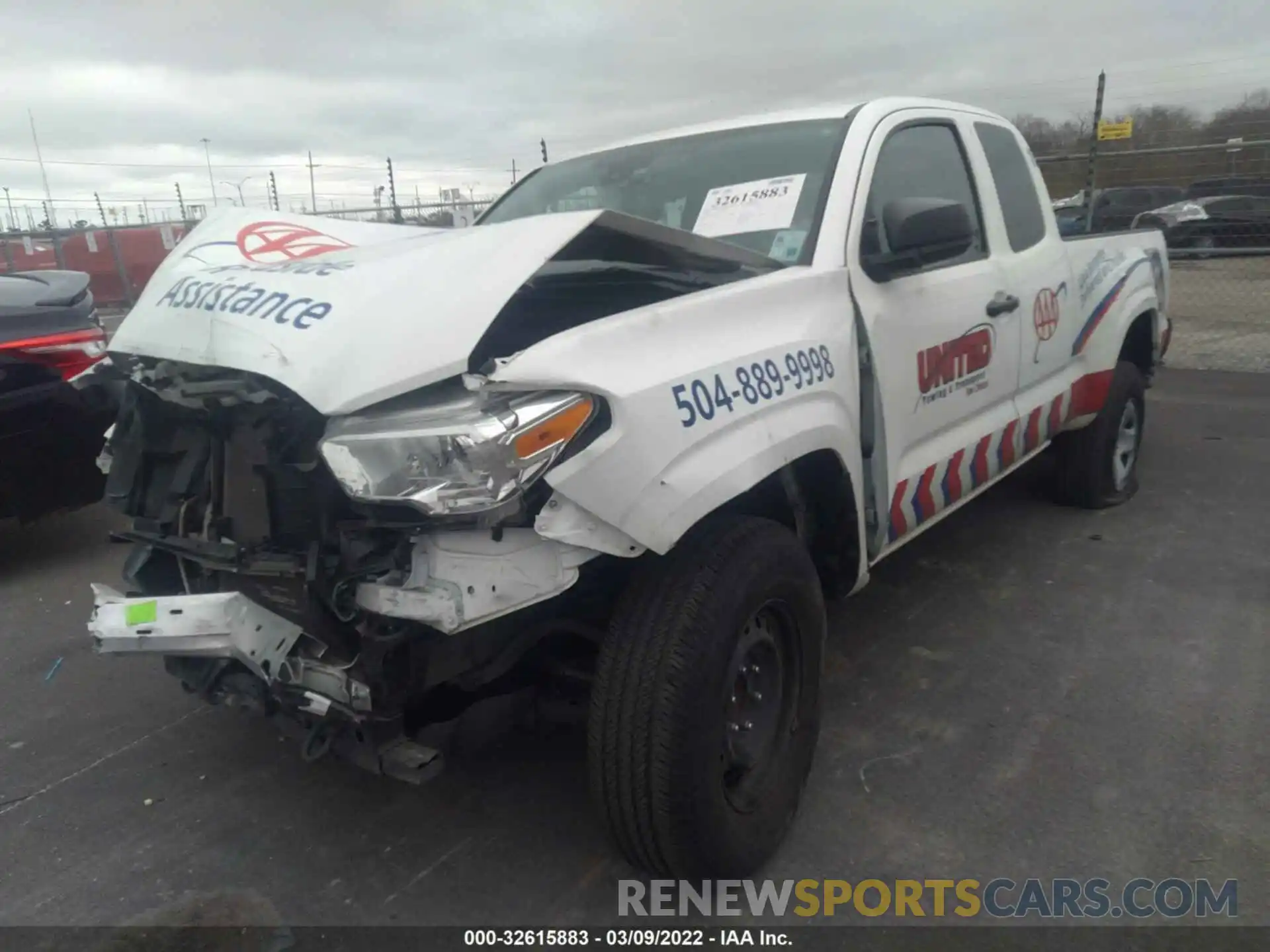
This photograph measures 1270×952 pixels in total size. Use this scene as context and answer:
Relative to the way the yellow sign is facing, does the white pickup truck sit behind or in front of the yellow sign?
in front

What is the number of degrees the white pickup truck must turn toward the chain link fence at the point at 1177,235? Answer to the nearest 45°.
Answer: approximately 180°

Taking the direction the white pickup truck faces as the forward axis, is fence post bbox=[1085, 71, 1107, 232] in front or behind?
behind

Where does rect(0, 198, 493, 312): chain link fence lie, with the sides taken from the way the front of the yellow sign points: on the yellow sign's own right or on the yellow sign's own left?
on the yellow sign's own right

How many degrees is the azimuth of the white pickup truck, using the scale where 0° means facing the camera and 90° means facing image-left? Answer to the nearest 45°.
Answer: approximately 45°

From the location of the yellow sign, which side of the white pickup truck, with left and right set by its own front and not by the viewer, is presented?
back

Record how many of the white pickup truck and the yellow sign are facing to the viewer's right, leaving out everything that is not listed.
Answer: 0

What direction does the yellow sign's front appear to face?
toward the camera
